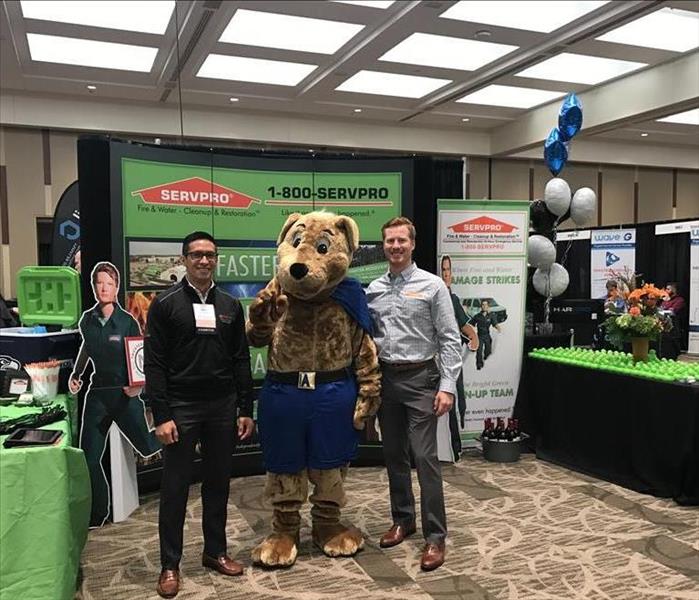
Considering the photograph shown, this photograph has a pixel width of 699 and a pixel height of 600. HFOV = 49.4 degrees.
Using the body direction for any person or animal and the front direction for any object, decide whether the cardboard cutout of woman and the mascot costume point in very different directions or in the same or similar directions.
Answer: same or similar directions

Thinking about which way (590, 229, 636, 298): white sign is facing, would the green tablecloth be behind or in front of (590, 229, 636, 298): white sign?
in front

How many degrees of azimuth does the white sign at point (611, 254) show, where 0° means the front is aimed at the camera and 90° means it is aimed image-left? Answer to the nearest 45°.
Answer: approximately 0°

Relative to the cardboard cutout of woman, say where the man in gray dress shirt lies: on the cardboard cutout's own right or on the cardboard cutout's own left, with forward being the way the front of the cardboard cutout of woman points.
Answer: on the cardboard cutout's own left

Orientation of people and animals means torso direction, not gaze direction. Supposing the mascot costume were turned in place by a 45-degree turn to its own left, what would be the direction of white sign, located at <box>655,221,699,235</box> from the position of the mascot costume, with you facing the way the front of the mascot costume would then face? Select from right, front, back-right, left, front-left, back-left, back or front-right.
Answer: left

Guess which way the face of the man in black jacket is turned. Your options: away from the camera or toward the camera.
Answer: toward the camera

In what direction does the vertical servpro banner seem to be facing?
toward the camera

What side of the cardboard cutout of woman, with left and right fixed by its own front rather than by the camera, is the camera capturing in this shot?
front

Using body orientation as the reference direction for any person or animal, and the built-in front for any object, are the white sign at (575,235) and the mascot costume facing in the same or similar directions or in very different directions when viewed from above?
same or similar directions

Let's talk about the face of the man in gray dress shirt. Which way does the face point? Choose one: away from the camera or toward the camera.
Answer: toward the camera

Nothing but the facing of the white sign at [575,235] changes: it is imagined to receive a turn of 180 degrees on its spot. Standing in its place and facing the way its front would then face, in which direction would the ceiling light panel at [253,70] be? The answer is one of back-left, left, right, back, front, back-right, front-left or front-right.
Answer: back-left

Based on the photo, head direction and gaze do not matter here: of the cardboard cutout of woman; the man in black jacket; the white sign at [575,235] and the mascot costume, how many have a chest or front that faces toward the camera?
4

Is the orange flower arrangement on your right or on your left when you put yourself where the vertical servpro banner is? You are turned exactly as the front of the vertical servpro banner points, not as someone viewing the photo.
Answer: on your left

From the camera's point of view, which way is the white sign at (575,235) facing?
toward the camera

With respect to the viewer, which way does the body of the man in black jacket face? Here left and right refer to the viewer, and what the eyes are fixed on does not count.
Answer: facing the viewer

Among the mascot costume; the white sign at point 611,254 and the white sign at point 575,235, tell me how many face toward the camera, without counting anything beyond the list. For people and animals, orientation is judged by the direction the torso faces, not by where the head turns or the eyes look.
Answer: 3
